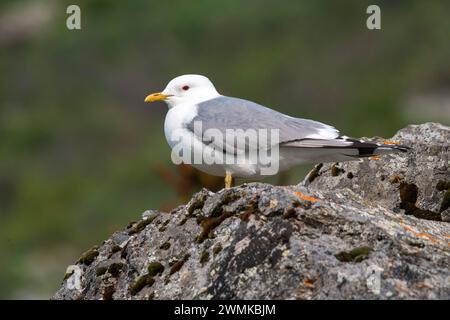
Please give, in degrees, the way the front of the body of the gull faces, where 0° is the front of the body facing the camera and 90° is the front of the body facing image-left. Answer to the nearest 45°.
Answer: approximately 90°
